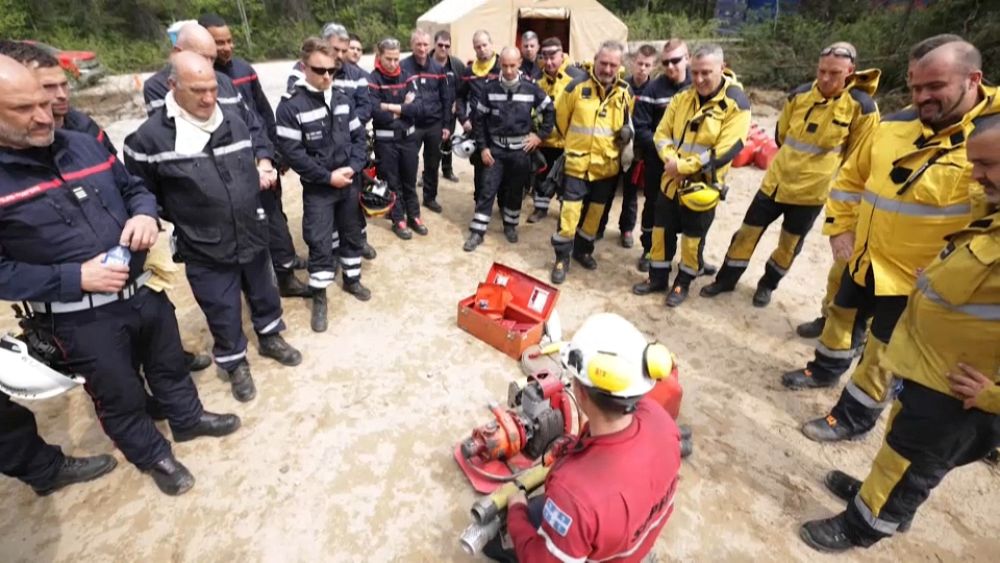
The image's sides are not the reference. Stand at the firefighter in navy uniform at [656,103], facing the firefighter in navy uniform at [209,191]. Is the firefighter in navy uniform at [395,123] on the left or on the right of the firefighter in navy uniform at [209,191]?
right

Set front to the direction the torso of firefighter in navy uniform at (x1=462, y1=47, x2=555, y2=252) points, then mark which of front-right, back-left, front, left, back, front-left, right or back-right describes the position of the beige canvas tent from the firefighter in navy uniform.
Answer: back

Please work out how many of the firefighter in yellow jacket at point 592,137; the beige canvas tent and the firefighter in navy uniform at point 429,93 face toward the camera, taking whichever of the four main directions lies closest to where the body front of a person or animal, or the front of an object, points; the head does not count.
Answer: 3

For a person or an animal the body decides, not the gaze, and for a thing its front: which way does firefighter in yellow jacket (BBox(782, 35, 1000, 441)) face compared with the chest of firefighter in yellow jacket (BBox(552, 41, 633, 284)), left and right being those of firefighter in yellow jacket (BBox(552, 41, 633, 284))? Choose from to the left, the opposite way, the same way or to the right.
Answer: to the right

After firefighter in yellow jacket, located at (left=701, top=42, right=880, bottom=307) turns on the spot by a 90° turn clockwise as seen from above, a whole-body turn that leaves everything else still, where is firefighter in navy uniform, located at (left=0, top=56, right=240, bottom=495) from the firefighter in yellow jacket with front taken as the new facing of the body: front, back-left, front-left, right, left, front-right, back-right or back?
left

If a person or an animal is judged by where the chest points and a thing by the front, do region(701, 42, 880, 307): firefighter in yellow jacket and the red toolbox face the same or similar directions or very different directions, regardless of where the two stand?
same or similar directions

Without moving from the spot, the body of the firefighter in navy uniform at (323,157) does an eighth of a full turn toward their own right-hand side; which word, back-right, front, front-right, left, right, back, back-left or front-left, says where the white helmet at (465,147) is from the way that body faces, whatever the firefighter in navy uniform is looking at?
back-left

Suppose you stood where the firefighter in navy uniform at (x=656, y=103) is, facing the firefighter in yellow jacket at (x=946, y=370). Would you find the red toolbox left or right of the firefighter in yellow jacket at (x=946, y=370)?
right

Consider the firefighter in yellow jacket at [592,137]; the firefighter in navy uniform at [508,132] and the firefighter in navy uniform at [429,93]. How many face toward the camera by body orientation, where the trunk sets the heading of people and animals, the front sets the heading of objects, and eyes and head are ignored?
3

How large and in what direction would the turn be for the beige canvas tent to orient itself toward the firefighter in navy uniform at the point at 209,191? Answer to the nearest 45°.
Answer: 0° — it already faces them

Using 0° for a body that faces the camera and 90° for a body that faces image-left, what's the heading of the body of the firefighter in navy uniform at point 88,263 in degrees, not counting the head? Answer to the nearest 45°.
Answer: approximately 315°

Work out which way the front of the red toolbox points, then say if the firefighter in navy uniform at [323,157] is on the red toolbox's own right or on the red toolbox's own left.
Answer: on the red toolbox's own right

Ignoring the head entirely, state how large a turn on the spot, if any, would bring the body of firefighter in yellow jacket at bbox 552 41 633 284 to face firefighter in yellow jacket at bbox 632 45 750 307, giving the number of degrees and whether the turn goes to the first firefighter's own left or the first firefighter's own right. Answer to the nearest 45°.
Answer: approximately 45° to the first firefighter's own left

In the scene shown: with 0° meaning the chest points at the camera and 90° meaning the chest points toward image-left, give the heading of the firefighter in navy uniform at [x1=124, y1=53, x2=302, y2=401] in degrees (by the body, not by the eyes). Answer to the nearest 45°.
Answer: approximately 315°

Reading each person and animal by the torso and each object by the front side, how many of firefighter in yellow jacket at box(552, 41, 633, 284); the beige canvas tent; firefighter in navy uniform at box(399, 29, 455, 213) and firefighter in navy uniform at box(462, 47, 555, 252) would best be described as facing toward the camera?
4

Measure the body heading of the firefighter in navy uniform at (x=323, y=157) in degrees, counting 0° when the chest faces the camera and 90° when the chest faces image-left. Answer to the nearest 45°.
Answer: approximately 315°

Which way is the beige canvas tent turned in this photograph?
toward the camera

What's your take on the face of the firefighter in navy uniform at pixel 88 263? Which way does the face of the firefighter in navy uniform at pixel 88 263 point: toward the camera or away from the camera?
toward the camera

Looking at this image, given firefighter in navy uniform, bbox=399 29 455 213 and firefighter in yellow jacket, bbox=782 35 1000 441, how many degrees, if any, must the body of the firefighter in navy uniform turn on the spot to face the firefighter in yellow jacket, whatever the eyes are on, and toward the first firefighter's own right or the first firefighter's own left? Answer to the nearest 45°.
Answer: approximately 45° to the first firefighter's own left

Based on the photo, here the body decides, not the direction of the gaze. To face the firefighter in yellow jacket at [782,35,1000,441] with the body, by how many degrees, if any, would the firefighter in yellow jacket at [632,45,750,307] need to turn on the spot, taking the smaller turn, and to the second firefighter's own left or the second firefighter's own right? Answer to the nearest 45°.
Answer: approximately 90° to the second firefighter's own left

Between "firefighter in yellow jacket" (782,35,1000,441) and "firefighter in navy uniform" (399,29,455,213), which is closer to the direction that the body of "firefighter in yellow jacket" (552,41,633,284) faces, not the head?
the firefighter in yellow jacket

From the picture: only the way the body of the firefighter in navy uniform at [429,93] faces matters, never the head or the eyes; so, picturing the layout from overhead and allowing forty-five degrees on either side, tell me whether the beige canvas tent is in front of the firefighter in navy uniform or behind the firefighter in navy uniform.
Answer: behind
